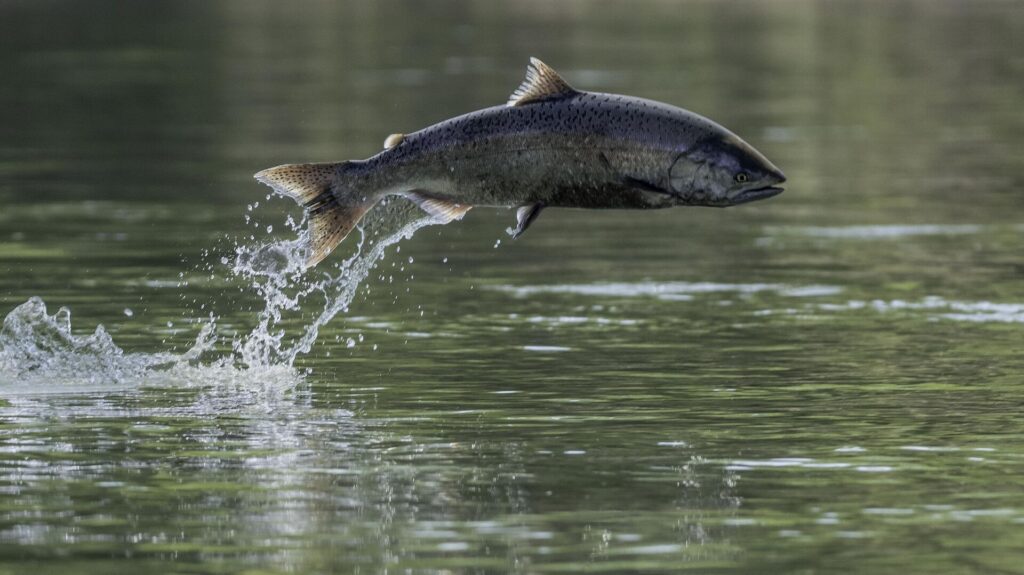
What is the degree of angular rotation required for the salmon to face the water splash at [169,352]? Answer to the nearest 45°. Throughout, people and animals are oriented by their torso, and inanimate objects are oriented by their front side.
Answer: approximately 135° to its left

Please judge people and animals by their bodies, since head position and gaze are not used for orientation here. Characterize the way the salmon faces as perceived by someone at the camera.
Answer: facing to the right of the viewer

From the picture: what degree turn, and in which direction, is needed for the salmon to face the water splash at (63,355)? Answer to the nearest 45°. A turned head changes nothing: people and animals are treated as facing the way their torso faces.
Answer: approximately 135° to its left
